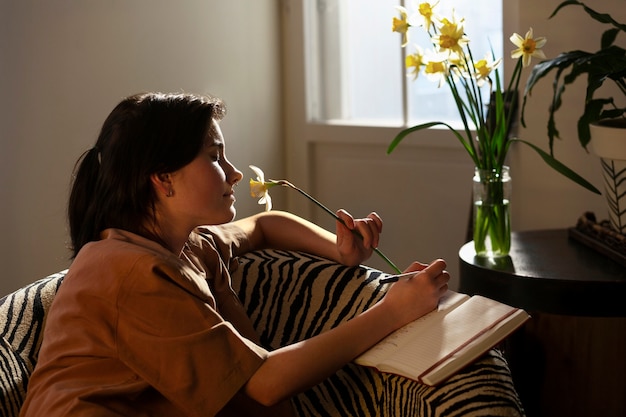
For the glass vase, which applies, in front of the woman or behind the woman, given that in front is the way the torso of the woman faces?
in front

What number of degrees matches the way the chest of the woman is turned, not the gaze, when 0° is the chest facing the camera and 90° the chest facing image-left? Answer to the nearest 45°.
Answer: approximately 270°

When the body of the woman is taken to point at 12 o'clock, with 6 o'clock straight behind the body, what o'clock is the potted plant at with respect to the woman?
The potted plant is roughly at 11 o'clock from the woman.

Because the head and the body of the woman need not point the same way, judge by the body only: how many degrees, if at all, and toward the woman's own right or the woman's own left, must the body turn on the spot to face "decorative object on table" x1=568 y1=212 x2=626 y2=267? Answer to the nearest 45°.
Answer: approximately 45° to the woman's own left

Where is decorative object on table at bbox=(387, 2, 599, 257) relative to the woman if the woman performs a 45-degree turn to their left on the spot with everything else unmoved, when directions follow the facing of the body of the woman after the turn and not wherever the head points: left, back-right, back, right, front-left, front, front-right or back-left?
front

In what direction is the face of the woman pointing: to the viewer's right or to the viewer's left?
to the viewer's right

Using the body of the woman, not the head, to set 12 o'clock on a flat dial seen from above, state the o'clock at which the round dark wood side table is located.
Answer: The round dark wood side table is roughly at 11 o'clock from the woman.
